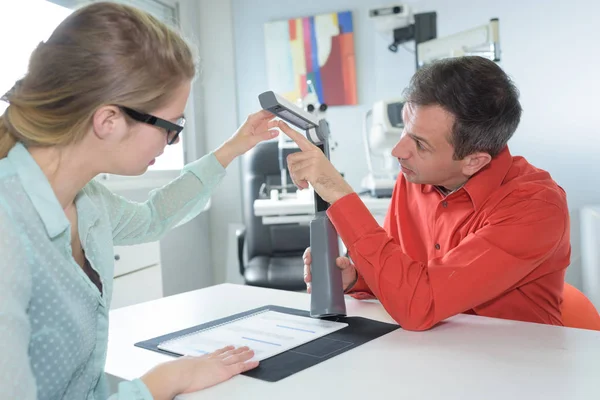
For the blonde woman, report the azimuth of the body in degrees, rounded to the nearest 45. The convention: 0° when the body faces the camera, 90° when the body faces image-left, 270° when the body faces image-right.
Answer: approximately 270°

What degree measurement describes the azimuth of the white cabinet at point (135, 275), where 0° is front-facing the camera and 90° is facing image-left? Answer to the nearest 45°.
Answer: approximately 315°

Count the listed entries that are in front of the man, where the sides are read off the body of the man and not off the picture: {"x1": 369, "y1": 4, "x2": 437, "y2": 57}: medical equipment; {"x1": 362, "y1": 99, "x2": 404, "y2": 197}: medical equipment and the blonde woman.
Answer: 1

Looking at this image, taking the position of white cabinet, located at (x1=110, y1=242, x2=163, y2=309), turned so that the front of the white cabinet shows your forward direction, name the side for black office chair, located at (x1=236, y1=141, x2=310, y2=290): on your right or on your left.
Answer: on your left

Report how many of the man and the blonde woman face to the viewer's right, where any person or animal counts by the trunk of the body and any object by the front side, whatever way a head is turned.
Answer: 1

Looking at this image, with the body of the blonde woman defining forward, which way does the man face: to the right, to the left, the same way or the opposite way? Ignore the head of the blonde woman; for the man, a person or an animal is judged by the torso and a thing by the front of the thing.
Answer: the opposite way

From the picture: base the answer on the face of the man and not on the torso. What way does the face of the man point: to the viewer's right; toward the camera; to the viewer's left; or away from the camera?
to the viewer's left

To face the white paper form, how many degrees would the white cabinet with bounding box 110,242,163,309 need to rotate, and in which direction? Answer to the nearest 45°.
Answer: approximately 45° to its right

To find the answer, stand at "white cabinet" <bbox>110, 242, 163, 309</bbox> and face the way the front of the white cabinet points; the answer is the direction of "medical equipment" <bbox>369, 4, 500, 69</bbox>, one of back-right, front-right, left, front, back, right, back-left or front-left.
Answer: front-left

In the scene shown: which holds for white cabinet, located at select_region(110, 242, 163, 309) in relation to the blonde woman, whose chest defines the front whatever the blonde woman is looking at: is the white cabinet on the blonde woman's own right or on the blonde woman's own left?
on the blonde woman's own left
